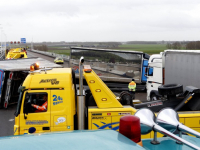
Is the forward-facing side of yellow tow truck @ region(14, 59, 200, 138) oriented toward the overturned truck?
no

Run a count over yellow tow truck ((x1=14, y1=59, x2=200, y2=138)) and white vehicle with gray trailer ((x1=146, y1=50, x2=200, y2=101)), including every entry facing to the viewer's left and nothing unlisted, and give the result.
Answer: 2

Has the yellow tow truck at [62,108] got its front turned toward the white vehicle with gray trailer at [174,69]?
no

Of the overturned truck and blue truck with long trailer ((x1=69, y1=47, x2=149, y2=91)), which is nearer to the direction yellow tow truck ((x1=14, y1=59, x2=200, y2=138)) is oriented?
the overturned truck

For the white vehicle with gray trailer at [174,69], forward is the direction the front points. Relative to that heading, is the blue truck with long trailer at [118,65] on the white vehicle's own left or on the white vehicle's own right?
on the white vehicle's own right

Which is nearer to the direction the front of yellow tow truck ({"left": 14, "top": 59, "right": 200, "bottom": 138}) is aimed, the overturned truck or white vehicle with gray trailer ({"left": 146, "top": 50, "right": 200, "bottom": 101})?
the overturned truck

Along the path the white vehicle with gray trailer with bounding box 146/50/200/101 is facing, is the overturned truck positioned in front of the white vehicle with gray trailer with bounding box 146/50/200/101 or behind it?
in front

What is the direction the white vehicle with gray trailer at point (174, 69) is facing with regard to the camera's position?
facing to the left of the viewer

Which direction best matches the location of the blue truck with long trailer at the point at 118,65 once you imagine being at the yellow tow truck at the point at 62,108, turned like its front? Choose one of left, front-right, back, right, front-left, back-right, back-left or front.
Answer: right

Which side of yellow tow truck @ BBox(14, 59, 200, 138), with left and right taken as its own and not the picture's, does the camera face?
left

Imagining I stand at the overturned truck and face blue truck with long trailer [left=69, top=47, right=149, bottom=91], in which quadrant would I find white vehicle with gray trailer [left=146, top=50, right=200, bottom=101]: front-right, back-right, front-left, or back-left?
front-right

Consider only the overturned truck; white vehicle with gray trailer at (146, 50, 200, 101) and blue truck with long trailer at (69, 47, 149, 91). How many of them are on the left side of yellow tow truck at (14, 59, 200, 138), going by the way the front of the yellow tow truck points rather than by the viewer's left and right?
0

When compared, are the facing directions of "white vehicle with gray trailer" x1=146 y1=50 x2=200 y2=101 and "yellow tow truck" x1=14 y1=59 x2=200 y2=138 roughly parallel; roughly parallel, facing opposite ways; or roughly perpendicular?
roughly parallel

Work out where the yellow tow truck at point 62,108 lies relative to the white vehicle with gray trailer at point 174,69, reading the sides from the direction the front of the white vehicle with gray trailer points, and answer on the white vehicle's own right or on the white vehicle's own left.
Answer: on the white vehicle's own left
